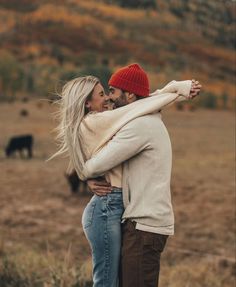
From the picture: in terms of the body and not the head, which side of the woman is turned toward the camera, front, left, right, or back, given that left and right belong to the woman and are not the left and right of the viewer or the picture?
right

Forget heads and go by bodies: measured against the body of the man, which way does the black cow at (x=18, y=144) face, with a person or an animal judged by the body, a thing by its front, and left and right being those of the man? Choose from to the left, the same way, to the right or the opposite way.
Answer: the same way

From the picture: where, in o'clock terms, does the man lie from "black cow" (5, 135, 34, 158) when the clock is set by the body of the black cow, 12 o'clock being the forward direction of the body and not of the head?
The man is roughly at 9 o'clock from the black cow.

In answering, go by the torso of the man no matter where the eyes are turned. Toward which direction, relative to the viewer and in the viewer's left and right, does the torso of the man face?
facing to the left of the viewer

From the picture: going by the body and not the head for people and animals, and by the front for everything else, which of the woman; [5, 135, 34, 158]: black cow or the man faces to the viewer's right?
the woman

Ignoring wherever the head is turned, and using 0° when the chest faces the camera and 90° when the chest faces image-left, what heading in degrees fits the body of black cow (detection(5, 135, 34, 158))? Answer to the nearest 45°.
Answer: approximately 90°
